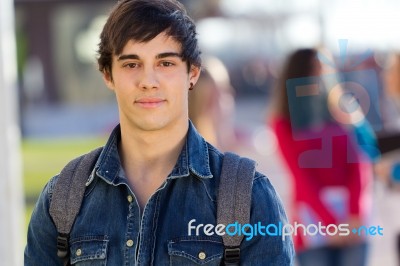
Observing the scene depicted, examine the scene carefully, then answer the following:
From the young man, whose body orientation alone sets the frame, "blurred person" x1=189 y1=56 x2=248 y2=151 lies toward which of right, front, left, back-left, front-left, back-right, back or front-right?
back

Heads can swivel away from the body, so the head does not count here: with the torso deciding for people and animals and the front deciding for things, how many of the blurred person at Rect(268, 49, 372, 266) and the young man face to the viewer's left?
0

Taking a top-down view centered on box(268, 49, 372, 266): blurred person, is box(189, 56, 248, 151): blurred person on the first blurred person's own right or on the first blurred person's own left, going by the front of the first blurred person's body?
on the first blurred person's own right

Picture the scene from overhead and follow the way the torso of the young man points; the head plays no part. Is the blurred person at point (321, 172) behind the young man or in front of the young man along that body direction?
behind

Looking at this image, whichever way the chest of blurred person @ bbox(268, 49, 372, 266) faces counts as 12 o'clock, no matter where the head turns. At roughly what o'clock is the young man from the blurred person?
The young man is roughly at 2 o'clock from the blurred person.

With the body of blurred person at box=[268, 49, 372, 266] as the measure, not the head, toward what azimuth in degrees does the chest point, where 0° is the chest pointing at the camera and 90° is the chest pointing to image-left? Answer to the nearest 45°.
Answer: approximately 315°

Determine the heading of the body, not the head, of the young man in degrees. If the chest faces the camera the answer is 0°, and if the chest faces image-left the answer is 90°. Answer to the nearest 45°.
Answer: approximately 0°
